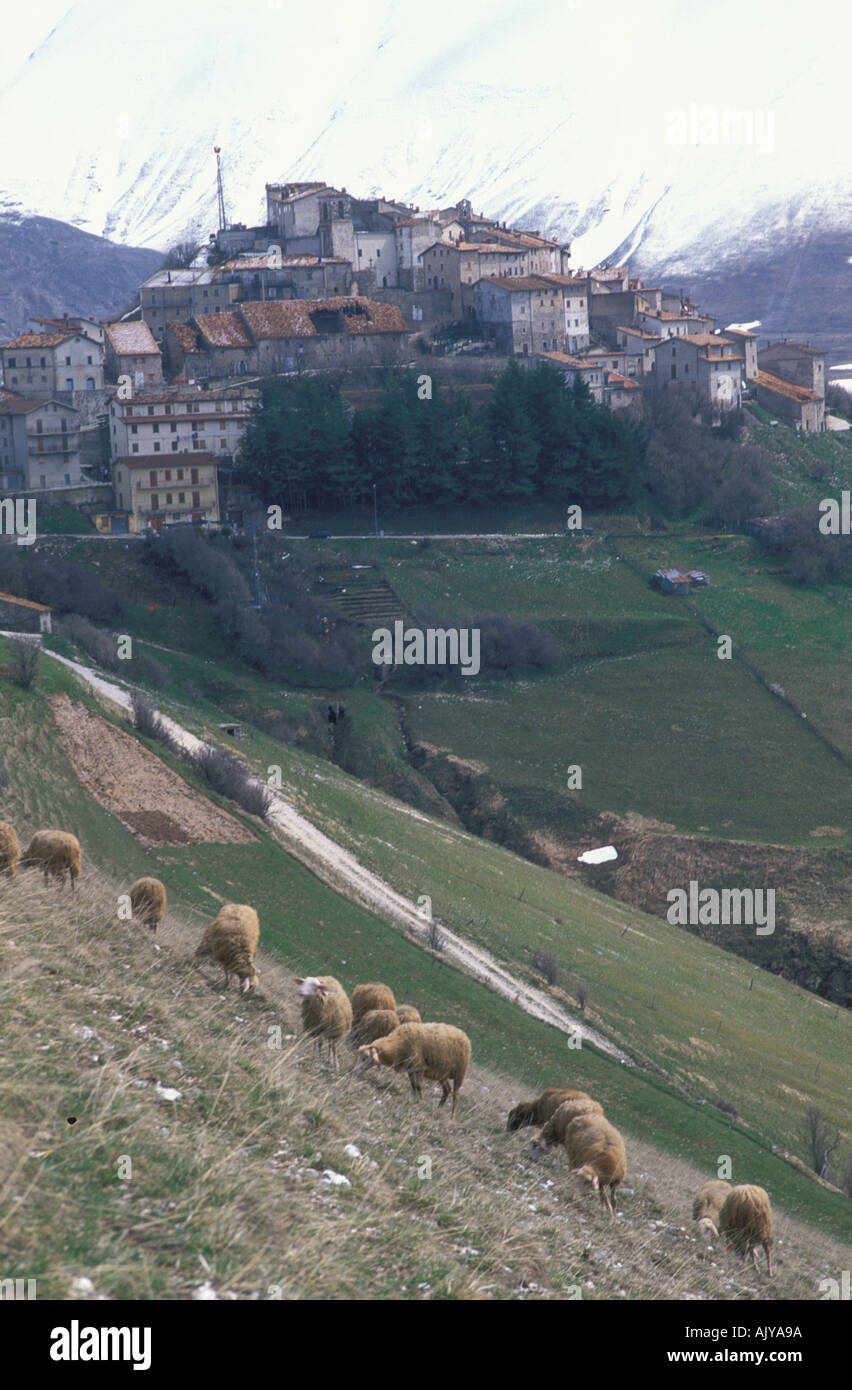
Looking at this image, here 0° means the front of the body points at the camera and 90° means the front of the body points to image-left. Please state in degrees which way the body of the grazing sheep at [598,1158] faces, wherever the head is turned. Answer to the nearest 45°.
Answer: approximately 45°

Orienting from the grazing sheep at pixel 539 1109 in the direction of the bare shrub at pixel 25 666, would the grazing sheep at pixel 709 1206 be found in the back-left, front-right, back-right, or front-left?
back-right

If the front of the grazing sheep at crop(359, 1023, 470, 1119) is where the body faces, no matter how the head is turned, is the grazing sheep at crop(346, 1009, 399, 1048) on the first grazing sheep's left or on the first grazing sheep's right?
on the first grazing sheep's right

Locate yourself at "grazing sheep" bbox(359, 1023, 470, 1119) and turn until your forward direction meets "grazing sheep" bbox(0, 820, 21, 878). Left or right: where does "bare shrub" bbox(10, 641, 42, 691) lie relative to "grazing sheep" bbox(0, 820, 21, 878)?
right

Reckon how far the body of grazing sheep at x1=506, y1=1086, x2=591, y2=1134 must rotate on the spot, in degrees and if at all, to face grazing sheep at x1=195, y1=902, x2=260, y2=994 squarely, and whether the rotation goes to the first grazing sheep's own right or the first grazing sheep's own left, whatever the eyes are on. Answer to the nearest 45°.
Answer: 0° — it already faces it

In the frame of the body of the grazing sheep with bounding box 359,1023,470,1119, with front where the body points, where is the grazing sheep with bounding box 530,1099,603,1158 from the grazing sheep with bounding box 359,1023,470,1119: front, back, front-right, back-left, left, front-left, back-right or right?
back

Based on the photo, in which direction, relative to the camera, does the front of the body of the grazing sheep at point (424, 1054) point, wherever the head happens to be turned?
to the viewer's left

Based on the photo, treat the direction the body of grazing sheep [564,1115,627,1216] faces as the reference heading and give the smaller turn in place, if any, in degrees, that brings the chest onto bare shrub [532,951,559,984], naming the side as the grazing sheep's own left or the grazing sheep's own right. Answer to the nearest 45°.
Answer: approximately 135° to the grazing sheep's own right

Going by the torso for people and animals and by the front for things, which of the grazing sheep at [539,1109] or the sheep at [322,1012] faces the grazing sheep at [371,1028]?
the grazing sheep at [539,1109]

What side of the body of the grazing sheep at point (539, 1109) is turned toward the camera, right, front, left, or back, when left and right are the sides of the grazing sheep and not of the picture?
left

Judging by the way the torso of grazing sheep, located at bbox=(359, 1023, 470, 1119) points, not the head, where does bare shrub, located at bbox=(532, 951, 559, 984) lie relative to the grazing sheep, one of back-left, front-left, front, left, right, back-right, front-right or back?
right
